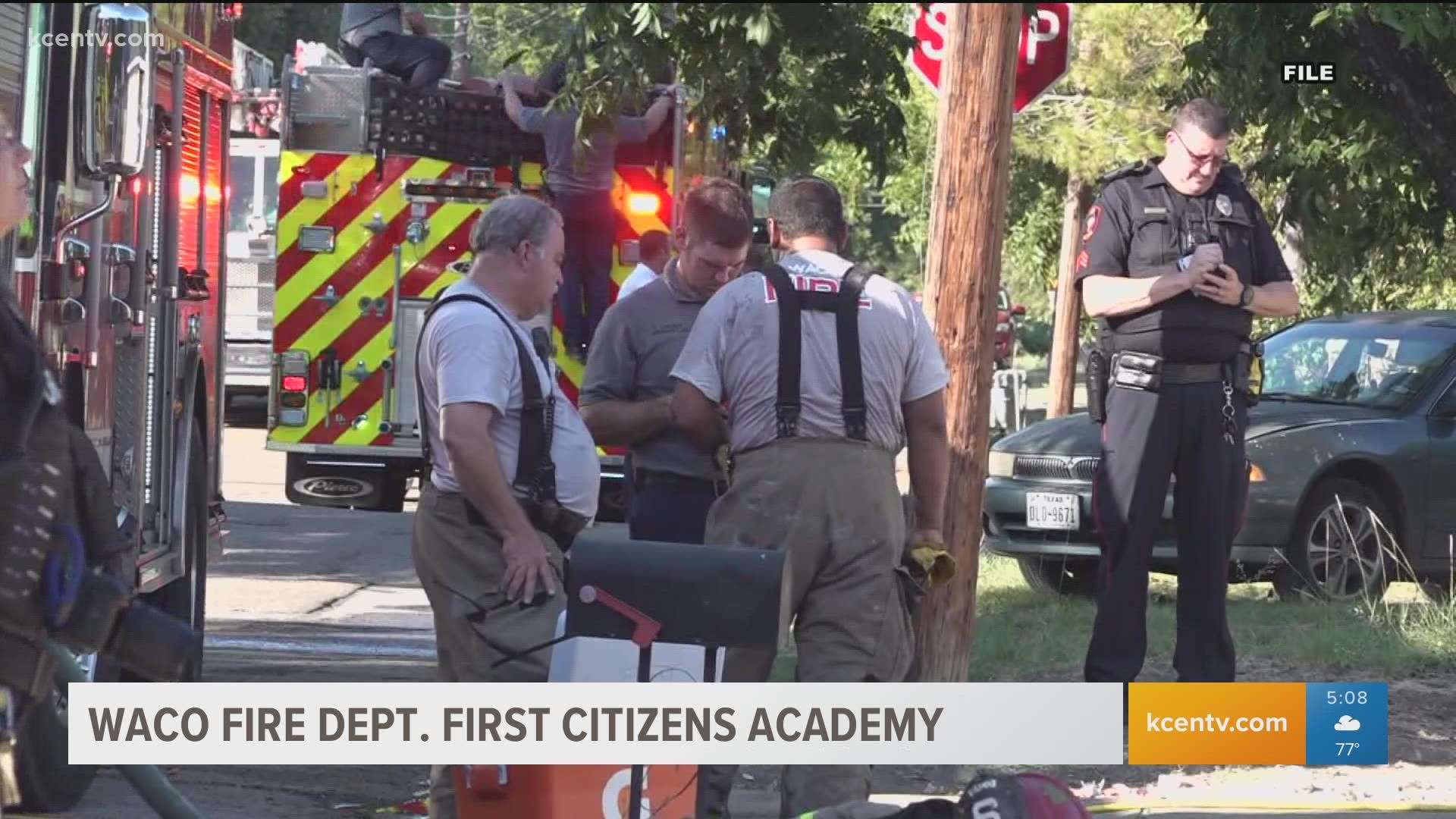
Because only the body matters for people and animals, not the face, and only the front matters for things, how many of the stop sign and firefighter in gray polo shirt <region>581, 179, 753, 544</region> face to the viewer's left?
0

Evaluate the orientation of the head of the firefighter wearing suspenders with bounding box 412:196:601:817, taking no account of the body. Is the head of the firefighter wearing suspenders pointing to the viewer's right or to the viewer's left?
to the viewer's right

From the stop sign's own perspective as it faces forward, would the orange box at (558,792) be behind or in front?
in front

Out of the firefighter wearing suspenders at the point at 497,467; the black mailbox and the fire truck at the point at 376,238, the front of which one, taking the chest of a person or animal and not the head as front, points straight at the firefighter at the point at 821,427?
the firefighter wearing suspenders

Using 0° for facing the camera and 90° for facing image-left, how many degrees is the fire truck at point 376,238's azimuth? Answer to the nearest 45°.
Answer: approximately 180°

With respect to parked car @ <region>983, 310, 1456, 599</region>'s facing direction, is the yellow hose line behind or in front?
in front

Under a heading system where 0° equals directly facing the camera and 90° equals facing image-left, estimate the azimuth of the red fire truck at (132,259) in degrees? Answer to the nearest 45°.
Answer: approximately 45°

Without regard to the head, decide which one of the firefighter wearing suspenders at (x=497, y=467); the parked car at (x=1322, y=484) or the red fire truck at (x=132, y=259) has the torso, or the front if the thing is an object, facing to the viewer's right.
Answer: the firefighter wearing suspenders

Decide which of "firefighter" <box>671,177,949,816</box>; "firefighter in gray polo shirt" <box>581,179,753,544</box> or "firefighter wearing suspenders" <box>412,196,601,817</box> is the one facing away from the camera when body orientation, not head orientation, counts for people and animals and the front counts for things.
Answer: the firefighter

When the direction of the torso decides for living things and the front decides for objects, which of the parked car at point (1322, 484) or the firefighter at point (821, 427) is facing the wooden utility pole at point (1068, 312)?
the firefighter

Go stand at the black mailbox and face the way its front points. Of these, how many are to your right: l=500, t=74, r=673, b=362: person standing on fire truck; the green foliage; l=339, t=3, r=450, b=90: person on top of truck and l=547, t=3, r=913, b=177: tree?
4

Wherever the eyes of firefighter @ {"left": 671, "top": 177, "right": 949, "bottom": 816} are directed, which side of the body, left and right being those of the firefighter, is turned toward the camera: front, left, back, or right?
back
